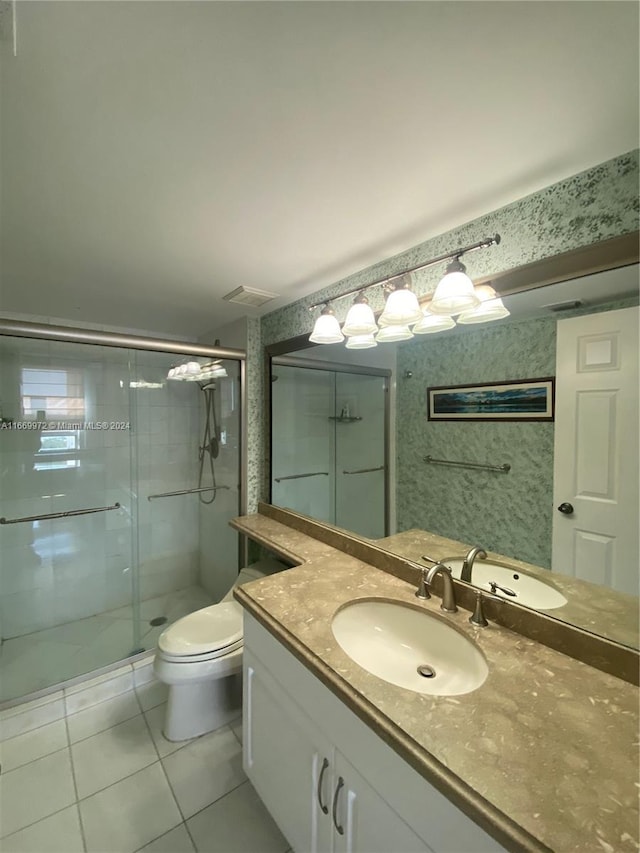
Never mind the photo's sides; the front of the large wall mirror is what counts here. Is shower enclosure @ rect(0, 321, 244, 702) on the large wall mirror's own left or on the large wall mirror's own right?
on the large wall mirror's own right

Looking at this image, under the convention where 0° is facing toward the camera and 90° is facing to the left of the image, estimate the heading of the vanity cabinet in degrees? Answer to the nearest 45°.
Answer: approximately 45°

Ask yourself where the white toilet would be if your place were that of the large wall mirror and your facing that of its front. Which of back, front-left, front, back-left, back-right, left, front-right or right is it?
front-right

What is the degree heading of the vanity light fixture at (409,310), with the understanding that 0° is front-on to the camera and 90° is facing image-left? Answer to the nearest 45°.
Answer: approximately 45°

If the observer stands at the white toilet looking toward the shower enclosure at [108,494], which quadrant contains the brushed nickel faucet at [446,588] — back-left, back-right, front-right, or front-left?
back-right

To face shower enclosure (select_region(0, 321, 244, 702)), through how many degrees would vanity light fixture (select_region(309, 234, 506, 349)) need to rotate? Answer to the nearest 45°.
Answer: approximately 45° to its right

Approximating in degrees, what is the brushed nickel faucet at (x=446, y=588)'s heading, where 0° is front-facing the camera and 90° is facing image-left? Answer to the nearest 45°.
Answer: approximately 45°
